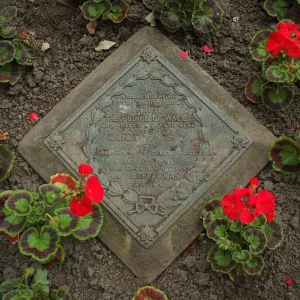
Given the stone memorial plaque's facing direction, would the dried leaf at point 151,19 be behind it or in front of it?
behind

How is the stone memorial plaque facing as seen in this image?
toward the camera

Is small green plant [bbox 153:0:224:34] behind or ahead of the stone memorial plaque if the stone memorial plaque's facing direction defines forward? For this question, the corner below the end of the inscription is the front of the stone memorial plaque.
behind

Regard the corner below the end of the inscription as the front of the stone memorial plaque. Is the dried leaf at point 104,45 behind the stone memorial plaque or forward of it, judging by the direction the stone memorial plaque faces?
behind
